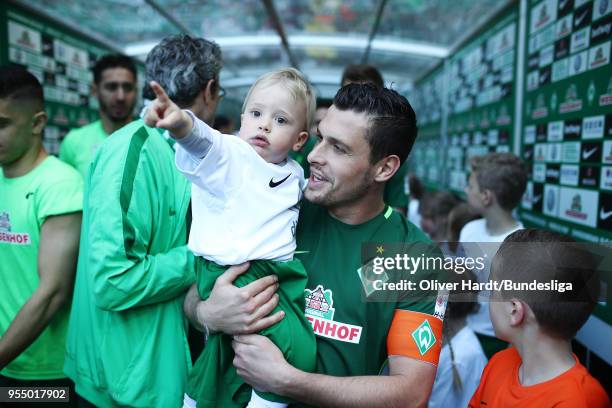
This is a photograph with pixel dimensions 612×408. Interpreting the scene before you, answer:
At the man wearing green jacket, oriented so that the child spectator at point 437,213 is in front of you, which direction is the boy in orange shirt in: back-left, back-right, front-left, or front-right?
front-right

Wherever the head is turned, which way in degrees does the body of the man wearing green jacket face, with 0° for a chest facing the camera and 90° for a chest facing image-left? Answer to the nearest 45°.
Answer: approximately 270°

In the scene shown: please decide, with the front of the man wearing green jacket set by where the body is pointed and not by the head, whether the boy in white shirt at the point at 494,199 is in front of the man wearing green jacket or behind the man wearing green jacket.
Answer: in front

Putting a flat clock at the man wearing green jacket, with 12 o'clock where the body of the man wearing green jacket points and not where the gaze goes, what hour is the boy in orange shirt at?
The boy in orange shirt is roughly at 1 o'clock from the man wearing green jacket.

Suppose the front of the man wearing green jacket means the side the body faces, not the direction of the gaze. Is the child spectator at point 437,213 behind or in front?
in front

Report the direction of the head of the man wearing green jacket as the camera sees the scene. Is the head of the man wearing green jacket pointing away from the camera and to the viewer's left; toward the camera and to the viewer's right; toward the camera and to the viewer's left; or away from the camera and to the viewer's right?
away from the camera and to the viewer's right

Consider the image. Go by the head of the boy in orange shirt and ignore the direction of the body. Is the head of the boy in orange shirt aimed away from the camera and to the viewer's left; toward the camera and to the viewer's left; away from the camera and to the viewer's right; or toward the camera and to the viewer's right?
away from the camera and to the viewer's left

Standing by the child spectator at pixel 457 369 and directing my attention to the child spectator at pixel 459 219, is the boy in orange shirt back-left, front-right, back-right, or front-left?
back-right

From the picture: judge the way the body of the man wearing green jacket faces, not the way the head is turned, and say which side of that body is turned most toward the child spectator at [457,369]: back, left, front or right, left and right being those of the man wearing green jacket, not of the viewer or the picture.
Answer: front

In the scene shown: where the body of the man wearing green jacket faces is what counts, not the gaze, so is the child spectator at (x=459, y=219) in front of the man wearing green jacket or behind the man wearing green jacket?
in front
